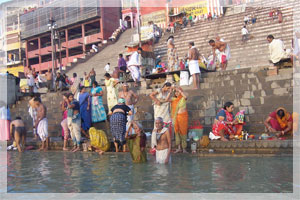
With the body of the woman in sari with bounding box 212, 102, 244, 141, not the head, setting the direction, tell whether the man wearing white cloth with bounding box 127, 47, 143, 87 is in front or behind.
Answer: behind

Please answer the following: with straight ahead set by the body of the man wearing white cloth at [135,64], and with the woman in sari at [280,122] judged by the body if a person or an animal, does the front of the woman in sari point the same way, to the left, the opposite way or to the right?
to the right

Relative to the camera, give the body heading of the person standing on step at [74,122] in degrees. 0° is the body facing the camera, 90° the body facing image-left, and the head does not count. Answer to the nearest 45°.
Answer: approximately 45°

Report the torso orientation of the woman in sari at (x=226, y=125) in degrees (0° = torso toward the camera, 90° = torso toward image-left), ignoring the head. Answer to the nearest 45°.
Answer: approximately 315°

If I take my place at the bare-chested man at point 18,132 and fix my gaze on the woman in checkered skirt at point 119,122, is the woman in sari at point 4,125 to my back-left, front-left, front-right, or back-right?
back-left

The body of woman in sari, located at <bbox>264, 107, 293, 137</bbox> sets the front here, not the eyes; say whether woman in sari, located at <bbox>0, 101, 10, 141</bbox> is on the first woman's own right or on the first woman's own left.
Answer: on the first woman's own right

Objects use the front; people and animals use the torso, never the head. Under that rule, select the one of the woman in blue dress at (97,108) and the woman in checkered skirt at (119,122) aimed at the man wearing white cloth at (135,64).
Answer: the woman in checkered skirt at (119,122)
